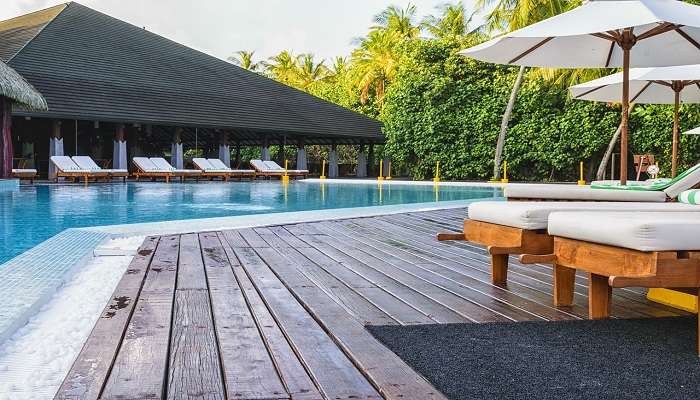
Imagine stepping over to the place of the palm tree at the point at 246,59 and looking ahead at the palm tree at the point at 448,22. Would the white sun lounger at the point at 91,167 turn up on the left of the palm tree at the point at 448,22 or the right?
right

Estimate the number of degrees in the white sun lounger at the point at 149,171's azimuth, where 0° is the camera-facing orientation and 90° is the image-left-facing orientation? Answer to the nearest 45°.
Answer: approximately 315°

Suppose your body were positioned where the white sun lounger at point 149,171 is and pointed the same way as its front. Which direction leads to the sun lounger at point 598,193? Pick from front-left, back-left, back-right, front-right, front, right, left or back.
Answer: front-right

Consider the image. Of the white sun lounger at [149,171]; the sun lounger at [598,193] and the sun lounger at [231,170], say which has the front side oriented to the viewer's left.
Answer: the sun lounger at [598,193]

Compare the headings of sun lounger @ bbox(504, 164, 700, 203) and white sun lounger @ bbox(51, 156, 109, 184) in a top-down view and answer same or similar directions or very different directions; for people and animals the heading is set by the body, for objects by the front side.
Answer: very different directions

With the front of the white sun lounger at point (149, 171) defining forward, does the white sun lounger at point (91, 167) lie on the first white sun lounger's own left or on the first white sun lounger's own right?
on the first white sun lounger's own right

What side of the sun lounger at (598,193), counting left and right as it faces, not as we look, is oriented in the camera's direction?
left

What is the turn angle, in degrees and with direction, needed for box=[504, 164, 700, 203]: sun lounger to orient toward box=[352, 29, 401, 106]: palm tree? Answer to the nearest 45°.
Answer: approximately 90° to its right

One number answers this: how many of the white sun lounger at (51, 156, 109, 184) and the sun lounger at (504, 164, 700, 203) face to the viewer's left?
1

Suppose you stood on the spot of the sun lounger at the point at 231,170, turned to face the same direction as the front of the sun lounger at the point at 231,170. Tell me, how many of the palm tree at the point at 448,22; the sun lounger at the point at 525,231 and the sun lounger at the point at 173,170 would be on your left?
1

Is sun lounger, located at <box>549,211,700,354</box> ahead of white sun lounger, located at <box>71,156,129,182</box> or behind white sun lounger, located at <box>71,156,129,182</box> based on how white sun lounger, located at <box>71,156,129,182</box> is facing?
ahead

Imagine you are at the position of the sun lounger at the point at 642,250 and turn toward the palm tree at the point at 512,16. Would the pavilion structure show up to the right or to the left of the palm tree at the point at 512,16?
left
